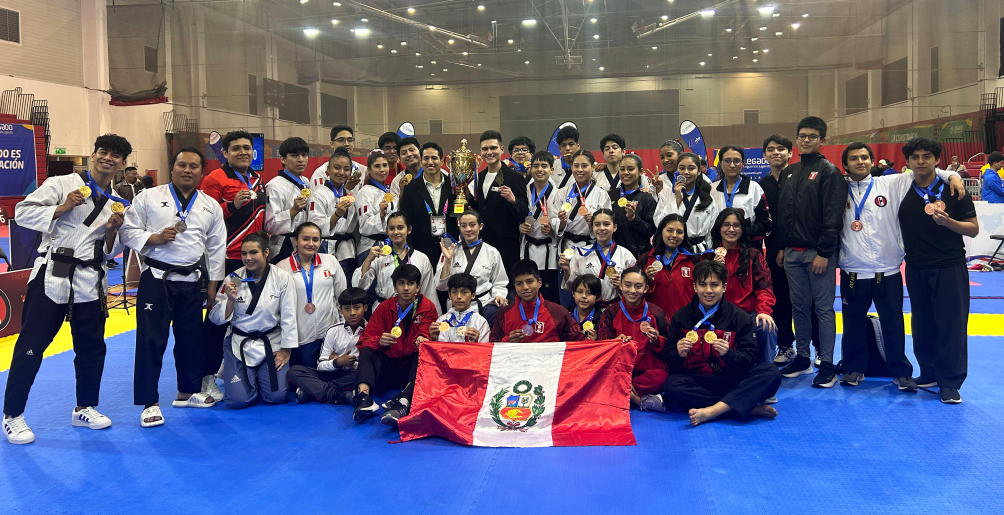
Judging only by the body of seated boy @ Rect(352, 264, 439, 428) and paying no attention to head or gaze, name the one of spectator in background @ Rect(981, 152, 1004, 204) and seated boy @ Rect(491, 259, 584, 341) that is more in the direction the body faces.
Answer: the seated boy

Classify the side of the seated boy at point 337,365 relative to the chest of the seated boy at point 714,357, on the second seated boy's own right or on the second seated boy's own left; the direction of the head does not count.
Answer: on the second seated boy's own right

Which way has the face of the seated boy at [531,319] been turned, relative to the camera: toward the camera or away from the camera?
toward the camera

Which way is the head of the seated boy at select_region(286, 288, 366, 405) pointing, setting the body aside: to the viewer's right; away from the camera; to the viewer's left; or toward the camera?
toward the camera

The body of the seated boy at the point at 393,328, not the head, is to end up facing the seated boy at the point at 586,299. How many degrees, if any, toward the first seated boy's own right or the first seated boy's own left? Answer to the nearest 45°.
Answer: approximately 90° to the first seated boy's own left

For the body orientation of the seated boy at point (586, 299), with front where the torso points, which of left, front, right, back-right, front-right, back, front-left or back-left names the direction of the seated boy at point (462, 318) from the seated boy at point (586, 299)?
right

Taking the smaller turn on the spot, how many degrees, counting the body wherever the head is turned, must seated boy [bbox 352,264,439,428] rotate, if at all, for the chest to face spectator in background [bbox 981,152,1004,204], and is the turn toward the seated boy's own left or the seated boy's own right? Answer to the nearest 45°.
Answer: approximately 135° to the seated boy's own left

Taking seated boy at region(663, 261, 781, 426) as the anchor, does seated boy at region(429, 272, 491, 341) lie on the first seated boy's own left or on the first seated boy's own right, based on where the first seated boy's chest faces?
on the first seated boy's own right

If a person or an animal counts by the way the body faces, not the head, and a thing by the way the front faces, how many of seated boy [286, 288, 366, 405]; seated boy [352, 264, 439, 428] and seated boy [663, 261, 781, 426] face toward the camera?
3

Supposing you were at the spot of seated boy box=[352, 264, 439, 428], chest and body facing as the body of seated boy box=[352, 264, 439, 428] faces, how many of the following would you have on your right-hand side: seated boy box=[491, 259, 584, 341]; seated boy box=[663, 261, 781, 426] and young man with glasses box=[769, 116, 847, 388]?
0

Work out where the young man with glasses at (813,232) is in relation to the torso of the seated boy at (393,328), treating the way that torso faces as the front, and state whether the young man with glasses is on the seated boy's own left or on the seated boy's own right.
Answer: on the seated boy's own left

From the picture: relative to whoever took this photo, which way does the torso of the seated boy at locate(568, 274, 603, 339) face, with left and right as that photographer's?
facing the viewer

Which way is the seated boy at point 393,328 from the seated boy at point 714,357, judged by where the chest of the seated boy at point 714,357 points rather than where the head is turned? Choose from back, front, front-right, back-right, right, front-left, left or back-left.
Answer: right

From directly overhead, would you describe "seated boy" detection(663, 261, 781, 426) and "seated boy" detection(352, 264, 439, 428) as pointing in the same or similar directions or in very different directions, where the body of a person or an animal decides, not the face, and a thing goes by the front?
same or similar directions

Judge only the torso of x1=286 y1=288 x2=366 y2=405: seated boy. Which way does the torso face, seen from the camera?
toward the camera

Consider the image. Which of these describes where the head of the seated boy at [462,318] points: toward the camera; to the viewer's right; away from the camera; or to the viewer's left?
toward the camera

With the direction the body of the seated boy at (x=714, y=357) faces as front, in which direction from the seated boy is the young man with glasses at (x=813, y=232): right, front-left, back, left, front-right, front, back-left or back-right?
back-left

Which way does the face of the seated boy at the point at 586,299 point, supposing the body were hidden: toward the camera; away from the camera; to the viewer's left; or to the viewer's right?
toward the camera

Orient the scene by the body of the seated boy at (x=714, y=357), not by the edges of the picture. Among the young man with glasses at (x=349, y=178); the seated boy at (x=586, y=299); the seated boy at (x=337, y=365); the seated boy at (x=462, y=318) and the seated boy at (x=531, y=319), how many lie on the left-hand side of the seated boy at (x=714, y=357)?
0

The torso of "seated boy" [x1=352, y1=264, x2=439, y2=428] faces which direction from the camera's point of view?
toward the camera

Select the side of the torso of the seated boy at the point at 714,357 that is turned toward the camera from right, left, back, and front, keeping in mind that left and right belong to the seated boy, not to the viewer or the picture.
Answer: front
